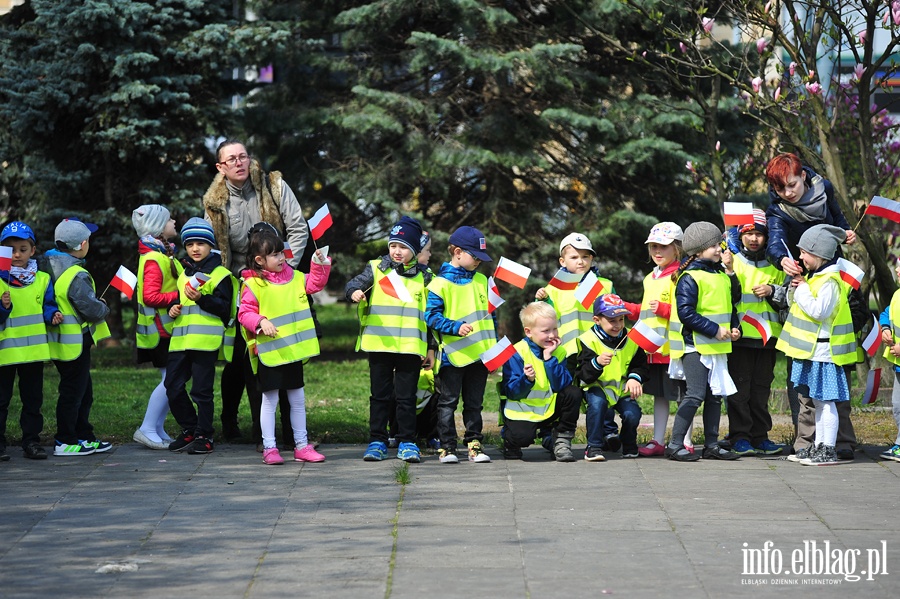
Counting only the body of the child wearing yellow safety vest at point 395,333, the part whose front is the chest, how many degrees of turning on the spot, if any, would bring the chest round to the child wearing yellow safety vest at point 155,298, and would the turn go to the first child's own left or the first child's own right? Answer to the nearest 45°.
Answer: approximately 90° to the first child's own right

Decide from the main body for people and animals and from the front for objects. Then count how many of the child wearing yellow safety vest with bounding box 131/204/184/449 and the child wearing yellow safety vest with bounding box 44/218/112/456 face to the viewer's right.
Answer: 2

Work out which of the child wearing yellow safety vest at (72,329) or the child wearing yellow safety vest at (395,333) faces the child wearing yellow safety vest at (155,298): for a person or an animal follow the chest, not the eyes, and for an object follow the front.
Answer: the child wearing yellow safety vest at (72,329)

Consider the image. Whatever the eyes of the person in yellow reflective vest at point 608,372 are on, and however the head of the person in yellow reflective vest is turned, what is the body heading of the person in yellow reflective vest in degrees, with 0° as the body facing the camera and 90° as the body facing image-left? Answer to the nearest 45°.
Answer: approximately 0°

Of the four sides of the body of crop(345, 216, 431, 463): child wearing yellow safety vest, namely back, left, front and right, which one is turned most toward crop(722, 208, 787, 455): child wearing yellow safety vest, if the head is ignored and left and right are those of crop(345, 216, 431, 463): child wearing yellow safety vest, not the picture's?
left

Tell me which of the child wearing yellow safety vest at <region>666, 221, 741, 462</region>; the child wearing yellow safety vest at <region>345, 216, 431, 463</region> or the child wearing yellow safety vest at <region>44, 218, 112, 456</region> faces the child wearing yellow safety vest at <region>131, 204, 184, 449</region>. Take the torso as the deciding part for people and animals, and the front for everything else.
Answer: the child wearing yellow safety vest at <region>44, 218, 112, 456</region>

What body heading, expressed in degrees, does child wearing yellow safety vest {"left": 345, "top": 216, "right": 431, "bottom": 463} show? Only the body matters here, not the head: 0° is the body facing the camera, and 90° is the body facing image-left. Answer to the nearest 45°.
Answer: approximately 0°

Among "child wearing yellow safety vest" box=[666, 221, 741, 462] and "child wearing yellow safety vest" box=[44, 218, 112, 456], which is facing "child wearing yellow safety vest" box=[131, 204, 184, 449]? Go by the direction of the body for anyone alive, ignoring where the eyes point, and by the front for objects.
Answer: "child wearing yellow safety vest" box=[44, 218, 112, 456]

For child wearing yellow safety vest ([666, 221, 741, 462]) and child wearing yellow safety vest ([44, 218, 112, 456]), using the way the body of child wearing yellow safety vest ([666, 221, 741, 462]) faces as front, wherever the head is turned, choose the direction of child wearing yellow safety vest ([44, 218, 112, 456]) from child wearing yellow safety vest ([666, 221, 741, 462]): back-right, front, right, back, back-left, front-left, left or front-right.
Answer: back-right

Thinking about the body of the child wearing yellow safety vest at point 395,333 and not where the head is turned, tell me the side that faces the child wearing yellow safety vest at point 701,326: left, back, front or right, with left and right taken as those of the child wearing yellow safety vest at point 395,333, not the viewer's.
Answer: left

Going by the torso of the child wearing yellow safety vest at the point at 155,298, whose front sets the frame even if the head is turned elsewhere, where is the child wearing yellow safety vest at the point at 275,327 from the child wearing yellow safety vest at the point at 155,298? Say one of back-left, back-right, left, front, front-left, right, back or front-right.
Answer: front-right
